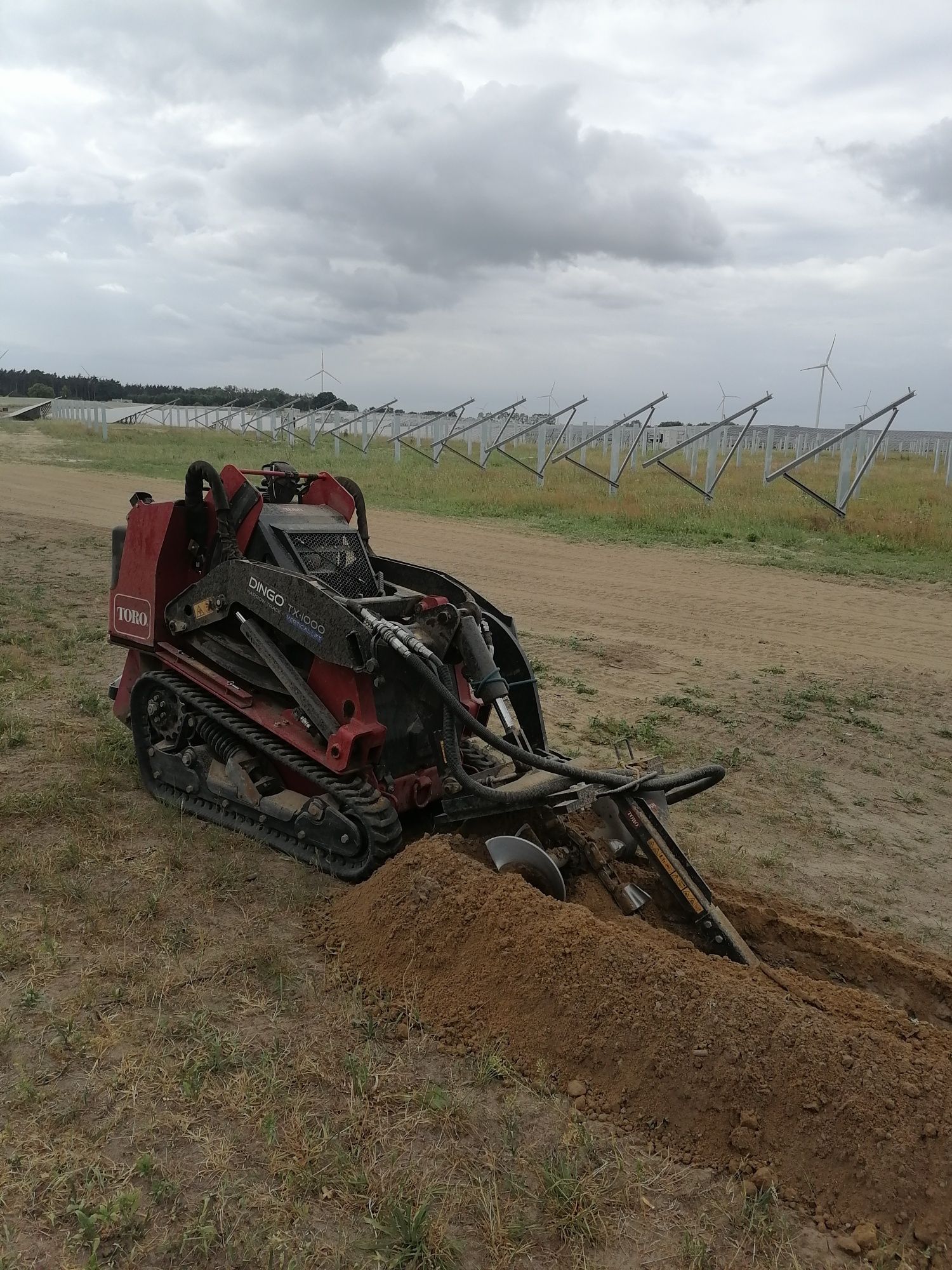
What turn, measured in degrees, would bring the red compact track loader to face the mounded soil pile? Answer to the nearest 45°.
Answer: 0° — it already faces it

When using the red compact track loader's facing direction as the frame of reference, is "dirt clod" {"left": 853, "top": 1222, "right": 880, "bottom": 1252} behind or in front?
in front

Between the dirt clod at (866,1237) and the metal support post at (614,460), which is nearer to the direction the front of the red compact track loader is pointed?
the dirt clod

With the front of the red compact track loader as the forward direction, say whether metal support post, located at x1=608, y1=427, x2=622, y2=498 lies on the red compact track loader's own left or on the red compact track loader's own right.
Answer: on the red compact track loader's own left

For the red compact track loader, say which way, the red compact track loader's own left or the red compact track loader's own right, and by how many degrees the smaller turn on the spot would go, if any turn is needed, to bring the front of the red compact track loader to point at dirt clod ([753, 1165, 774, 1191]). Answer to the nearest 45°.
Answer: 0° — it already faces it

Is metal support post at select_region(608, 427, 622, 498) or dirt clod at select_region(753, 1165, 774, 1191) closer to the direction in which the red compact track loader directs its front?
the dirt clod

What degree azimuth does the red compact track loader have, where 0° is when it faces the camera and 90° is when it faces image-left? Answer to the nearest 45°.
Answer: approximately 315°
